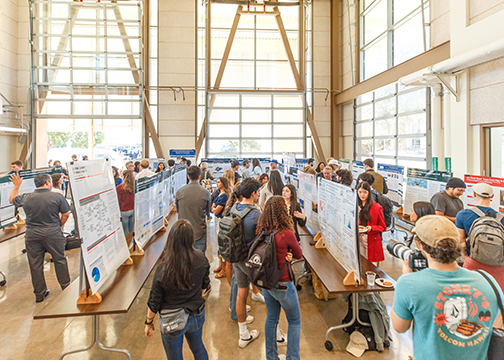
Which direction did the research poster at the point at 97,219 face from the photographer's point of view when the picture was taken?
facing the viewer and to the right of the viewer

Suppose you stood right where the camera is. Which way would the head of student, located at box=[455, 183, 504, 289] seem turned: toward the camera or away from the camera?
away from the camera

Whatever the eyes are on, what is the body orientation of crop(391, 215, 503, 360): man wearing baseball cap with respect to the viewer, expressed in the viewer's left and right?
facing away from the viewer and to the left of the viewer

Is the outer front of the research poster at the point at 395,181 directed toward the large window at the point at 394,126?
no

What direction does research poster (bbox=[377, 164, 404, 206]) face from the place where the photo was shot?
facing the viewer and to the left of the viewer

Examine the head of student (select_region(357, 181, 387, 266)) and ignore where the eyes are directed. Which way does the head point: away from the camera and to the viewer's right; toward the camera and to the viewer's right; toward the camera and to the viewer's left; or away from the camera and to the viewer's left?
toward the camera and to the viewer's left

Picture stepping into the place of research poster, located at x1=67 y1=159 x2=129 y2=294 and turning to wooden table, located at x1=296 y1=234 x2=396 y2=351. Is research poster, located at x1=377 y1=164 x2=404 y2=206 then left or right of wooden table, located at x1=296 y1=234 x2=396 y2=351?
left

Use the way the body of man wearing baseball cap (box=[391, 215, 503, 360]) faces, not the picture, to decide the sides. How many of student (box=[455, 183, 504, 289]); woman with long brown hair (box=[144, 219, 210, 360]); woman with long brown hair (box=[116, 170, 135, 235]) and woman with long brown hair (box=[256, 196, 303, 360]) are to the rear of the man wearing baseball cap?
0

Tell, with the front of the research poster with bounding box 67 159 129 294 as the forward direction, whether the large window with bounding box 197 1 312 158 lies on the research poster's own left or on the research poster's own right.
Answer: on the research poster's own left

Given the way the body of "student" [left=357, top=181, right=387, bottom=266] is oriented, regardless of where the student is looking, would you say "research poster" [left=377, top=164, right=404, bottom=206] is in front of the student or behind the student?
behind

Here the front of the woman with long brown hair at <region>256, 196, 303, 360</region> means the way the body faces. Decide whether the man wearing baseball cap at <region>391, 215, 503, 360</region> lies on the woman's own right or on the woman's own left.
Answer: on the woman's own right

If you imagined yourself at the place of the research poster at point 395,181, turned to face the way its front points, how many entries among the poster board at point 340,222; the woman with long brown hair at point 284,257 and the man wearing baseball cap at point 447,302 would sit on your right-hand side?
0

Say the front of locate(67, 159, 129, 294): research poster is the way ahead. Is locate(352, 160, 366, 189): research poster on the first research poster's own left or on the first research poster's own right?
on the first research poster's own left

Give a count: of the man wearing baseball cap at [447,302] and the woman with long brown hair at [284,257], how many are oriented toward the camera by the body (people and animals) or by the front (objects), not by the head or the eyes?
0

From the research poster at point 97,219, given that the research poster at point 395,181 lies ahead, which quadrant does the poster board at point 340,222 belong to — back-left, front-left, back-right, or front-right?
front-right

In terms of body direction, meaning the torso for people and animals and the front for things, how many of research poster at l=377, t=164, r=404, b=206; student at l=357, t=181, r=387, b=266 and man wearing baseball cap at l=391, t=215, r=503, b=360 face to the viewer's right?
0
